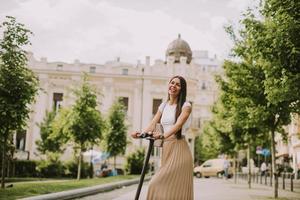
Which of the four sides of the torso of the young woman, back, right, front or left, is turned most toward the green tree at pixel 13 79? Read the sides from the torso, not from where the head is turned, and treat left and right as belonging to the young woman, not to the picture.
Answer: right

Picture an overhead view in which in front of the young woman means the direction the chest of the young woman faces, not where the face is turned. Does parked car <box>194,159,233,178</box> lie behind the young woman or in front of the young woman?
behind

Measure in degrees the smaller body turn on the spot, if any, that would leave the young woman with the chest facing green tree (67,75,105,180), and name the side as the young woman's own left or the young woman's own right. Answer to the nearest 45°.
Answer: approximately 135° to the young woman's own right

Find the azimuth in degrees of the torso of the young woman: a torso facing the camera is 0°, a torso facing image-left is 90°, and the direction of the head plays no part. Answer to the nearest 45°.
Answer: approximately 45°

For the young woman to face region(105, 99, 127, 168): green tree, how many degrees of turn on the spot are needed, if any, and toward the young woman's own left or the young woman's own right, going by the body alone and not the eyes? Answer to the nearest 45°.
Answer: approximately 135° to the young woman's own right

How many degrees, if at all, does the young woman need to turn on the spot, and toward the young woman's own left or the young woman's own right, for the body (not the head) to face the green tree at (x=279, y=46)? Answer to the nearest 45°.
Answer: approximately 180°

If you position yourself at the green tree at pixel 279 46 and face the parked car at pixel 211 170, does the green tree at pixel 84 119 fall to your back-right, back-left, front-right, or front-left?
front-left
